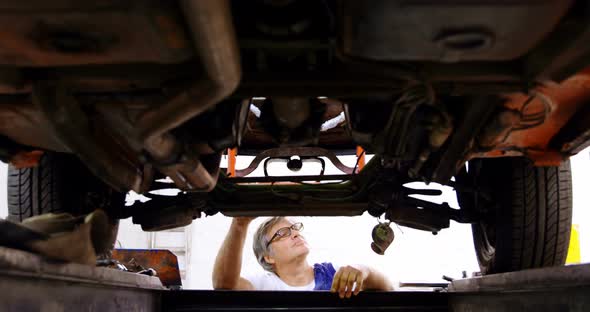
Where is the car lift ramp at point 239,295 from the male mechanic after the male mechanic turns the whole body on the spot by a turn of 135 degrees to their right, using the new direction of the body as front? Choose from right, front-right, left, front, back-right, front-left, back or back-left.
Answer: left

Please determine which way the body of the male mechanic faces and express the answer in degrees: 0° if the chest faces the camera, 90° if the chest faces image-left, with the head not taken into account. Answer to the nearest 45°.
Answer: approximately 315°

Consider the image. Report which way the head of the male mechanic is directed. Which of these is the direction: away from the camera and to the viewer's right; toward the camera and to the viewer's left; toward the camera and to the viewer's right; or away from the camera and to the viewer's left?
toward the camera and to the viewer's right
